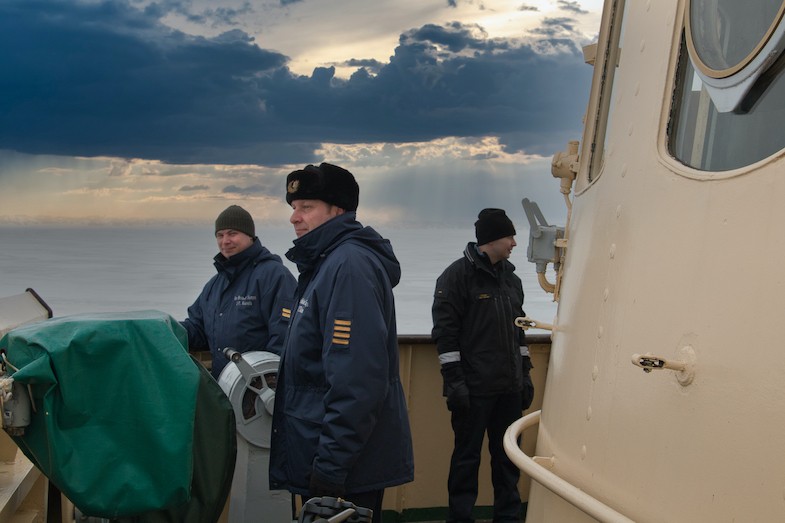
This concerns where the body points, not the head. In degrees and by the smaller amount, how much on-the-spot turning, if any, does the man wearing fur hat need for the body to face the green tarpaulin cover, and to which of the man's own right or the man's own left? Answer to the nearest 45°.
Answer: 0° — they already face it

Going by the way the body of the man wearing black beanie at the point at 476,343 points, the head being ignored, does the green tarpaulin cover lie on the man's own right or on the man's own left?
on the man's own right

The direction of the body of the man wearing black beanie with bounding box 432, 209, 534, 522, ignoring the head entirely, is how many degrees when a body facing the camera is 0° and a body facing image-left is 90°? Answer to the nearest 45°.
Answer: approximately 315°

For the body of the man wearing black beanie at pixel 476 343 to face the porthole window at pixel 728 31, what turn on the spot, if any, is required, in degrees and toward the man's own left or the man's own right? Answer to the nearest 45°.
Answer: approximately 45° to the man's own right

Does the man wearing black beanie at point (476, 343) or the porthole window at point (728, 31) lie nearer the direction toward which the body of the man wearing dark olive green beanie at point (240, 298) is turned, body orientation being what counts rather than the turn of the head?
the porthole window

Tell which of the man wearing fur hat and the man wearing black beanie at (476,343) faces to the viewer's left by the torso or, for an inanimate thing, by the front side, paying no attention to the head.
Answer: the man wearing fur hat

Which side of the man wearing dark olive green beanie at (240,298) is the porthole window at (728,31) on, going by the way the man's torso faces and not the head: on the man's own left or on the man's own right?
on the man's own left

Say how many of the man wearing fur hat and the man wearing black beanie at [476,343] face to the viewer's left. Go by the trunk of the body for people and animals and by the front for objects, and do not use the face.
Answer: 1

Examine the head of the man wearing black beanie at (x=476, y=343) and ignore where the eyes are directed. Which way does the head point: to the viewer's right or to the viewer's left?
to the viewer's right

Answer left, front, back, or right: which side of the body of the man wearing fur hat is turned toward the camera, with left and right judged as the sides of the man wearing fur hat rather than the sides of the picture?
left

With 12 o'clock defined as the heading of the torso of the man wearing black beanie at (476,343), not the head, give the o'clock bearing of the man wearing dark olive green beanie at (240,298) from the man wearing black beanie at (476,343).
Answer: the man wearing dark olive green beanie at (240,298) is roughly at 4 o'clock from the man wearing black beanie at (476,343).
